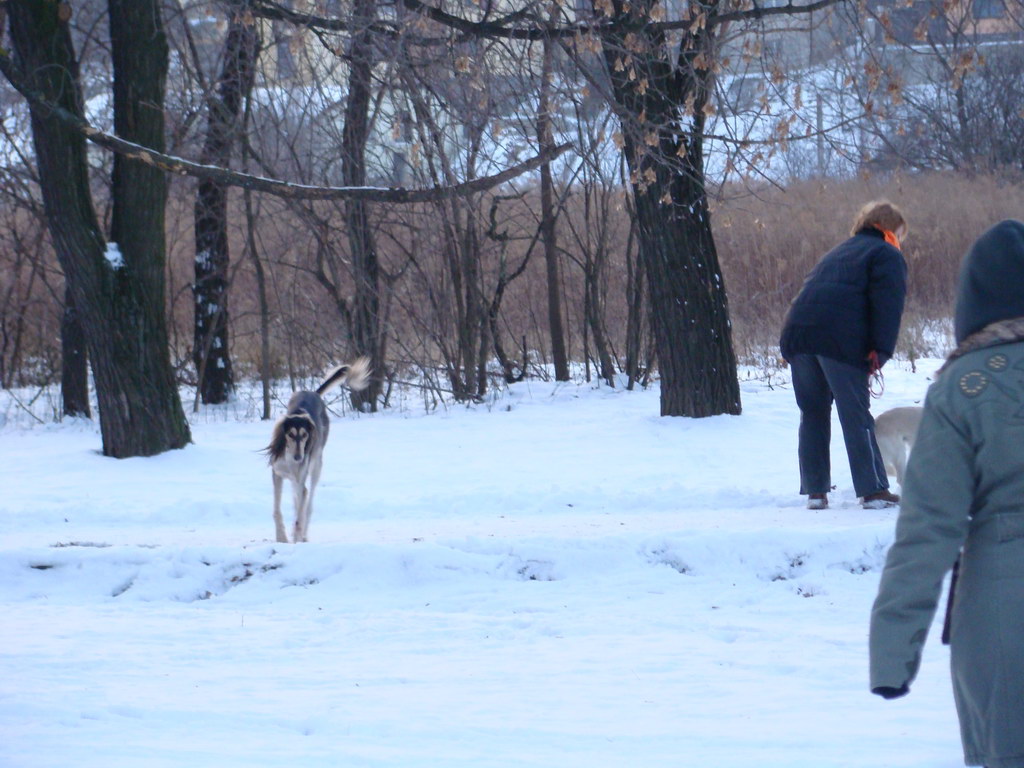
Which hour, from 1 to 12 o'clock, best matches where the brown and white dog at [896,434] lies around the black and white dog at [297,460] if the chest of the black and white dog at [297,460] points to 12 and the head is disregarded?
the brown and white dog at [896,434] is roughly at 9 o'clock from the black and white dog at [297,460].

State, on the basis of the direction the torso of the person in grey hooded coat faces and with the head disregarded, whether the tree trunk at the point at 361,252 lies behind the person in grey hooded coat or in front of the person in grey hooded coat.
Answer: in front

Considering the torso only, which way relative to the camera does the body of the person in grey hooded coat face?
away from the camera

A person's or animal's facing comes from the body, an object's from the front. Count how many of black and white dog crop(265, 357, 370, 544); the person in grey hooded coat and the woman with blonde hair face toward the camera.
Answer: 1

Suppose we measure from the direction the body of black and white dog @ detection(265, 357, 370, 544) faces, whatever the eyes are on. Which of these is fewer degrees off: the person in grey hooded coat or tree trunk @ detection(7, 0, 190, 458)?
the person in grey hooded coat

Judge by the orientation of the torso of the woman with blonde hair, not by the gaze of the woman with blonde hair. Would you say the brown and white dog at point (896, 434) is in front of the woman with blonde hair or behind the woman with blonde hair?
in front

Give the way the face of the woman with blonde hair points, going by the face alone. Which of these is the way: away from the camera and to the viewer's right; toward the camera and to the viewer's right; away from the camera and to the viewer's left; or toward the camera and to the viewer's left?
away from the camera and to the viewer's right

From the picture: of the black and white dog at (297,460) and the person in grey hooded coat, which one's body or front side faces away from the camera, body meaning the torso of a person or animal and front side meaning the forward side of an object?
the person in grey hooded coat

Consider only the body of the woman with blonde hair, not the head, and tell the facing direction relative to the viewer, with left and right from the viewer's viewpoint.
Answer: facing away from the viewer and to the right of the viewer

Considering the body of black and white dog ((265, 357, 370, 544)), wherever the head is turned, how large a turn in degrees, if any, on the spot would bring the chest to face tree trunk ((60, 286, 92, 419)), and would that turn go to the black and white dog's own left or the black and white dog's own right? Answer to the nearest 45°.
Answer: approximately 180°

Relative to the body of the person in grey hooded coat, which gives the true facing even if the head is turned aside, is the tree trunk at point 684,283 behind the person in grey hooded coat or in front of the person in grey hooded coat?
in front

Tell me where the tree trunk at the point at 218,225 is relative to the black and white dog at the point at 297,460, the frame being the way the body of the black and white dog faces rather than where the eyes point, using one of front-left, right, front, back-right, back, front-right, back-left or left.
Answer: back

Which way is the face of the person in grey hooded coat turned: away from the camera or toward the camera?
away from the camera

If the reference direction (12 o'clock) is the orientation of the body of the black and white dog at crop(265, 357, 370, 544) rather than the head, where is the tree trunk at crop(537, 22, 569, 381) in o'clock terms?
The tree trunk is roughly at 7 o'clock from the black and white dog.

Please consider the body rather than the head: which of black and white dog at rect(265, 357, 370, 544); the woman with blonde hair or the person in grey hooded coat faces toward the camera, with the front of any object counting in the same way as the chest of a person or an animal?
the black and white dog

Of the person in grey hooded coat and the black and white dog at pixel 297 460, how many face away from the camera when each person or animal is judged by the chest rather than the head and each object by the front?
1
